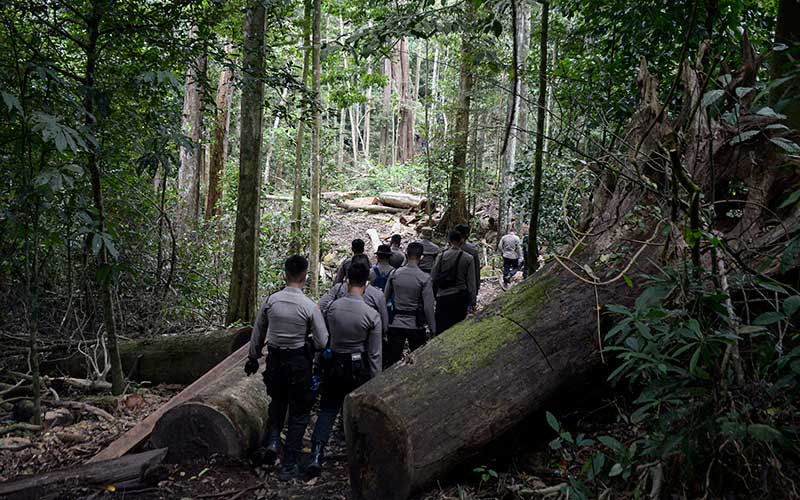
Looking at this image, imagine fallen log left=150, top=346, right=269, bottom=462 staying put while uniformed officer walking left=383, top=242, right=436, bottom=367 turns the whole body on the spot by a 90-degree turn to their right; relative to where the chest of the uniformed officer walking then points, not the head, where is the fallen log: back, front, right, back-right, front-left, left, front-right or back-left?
back-right

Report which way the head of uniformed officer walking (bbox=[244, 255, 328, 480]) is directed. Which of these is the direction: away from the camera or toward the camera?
away from the camera

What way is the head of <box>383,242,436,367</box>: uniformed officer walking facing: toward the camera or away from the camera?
away from the camera

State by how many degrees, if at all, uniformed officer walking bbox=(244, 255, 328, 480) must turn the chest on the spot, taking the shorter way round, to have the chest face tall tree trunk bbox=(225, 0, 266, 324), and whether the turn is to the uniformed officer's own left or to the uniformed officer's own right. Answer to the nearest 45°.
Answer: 0° — they already face it

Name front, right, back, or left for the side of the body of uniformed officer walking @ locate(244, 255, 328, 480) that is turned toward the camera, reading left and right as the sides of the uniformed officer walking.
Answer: back

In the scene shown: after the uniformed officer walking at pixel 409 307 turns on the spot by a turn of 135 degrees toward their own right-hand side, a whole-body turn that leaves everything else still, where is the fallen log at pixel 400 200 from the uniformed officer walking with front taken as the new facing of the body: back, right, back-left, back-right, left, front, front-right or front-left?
back-left

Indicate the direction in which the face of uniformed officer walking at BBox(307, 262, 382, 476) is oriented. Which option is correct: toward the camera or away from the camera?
away from the camera

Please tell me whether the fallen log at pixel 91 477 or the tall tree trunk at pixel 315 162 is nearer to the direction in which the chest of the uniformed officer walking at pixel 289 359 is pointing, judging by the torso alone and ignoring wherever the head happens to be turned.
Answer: the tall tree trunk

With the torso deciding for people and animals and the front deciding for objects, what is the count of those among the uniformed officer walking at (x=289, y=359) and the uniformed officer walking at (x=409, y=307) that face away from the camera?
2

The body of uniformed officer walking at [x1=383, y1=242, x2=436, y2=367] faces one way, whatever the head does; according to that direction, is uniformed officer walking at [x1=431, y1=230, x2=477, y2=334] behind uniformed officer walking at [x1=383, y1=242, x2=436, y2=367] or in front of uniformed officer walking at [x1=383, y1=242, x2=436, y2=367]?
in front

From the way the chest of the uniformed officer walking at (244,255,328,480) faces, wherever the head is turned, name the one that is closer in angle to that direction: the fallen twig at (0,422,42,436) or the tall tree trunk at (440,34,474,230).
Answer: the tall tree trunk

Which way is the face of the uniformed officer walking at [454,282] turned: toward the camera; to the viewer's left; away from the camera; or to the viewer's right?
away from the camera

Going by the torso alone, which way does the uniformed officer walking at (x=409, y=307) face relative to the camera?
away from the camera

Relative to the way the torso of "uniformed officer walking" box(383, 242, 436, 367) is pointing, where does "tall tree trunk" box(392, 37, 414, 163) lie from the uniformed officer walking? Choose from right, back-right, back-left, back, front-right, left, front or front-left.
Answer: front
